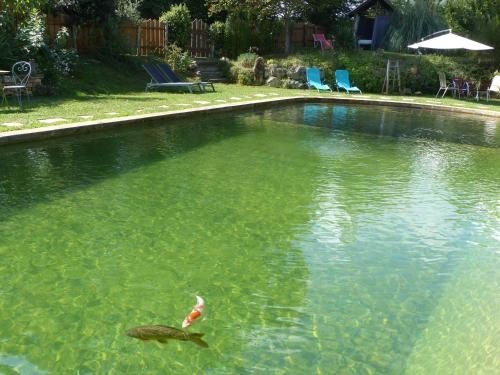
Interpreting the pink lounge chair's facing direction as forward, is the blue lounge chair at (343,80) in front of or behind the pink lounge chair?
in front

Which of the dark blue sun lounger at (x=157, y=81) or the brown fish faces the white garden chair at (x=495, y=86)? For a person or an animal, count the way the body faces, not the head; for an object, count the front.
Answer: the dark blue sun lounger

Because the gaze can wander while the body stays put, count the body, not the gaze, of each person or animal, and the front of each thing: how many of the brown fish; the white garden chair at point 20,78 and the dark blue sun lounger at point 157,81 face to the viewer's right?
1

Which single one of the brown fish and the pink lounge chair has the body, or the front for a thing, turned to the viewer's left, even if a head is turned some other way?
the brown fish

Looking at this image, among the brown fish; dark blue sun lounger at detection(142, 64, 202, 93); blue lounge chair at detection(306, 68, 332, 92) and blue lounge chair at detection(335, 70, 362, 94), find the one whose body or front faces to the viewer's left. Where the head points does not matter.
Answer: the brown fish

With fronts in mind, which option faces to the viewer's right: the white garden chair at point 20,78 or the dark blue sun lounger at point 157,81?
the dark blue sun lounger

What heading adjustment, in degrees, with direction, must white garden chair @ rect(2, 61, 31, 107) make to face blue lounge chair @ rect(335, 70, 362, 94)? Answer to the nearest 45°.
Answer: approximately 135° to its left

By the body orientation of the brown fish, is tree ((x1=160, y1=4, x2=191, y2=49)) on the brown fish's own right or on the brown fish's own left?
on the brown fish's own right

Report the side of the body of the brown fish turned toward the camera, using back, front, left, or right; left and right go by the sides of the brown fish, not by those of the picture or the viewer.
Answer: left

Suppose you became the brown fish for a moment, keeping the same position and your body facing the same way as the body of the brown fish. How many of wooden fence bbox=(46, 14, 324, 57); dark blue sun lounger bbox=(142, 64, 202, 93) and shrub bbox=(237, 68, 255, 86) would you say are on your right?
3

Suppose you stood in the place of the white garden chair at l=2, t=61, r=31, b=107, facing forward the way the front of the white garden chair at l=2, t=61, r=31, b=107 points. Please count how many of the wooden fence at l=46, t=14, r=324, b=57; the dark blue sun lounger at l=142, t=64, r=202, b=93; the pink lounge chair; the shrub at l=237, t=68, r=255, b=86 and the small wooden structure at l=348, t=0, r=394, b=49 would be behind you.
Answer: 5

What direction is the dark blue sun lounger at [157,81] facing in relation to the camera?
to the viewer's right

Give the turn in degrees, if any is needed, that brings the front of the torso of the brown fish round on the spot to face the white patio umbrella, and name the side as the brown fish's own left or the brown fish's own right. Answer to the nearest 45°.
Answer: approximately 135° to the brown fish's own right

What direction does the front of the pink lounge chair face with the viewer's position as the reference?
facing the viewer and to the right of the viewer
